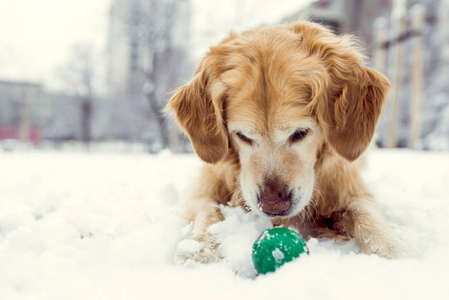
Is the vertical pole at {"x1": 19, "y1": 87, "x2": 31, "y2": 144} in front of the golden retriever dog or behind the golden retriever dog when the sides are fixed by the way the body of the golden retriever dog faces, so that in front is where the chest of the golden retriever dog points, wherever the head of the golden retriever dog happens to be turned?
behind

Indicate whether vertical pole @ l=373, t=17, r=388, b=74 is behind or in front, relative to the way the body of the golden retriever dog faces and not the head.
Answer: behind

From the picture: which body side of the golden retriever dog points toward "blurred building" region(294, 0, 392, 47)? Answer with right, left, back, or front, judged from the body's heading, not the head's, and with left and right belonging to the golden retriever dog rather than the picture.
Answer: back

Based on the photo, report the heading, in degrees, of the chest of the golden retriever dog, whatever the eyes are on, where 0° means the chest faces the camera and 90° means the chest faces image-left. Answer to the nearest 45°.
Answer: approximately 0°

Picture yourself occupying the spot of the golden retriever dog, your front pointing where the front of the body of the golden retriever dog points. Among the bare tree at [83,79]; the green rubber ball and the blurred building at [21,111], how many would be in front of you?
1

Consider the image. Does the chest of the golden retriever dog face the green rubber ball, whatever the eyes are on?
yes

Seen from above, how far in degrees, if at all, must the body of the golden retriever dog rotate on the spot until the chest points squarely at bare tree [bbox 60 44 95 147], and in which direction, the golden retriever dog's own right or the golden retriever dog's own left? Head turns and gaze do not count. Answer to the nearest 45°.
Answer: approximately 135° to the golden retriever dog's own right

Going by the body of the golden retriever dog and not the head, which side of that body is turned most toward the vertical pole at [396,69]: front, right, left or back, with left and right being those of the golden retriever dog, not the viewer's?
back
